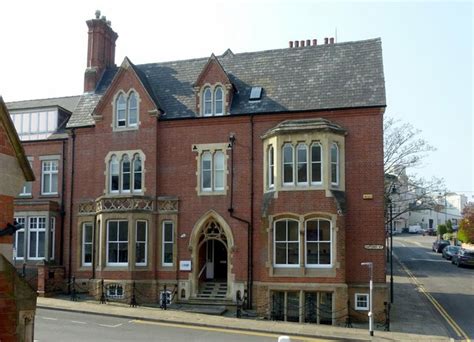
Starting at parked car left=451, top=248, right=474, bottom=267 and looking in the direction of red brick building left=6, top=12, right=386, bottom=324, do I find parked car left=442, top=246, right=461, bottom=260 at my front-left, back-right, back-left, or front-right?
back-right

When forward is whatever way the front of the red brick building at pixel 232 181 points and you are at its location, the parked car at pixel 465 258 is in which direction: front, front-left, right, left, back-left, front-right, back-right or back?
back-left

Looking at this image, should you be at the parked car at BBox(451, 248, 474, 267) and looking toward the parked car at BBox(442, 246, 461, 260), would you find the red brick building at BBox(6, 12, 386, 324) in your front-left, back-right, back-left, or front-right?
back-left

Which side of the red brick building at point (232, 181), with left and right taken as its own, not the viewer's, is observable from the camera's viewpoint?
front

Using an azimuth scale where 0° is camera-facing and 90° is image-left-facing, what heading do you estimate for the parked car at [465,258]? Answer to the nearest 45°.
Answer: approximately 45°

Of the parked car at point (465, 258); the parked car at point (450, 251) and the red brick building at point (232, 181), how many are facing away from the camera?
0

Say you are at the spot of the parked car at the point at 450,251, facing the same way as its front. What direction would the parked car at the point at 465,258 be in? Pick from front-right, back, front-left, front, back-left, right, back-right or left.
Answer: front-left

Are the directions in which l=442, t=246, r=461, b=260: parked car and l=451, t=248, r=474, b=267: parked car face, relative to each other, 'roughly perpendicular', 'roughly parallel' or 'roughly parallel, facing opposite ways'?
roughly parallel

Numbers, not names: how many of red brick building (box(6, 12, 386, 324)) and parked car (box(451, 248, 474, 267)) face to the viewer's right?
0

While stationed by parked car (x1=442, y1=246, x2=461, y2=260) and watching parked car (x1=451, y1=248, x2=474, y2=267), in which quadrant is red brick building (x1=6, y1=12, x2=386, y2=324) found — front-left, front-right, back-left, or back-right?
front-right

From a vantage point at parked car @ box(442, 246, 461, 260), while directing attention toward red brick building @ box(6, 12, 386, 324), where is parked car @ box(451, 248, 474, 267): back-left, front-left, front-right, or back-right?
front-left
